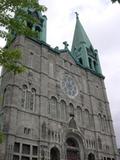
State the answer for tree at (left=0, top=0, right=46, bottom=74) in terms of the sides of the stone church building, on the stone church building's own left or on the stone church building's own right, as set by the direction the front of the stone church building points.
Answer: on the stone church building's own right

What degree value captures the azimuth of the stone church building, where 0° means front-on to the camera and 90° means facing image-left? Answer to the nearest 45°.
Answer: approximately 315°
